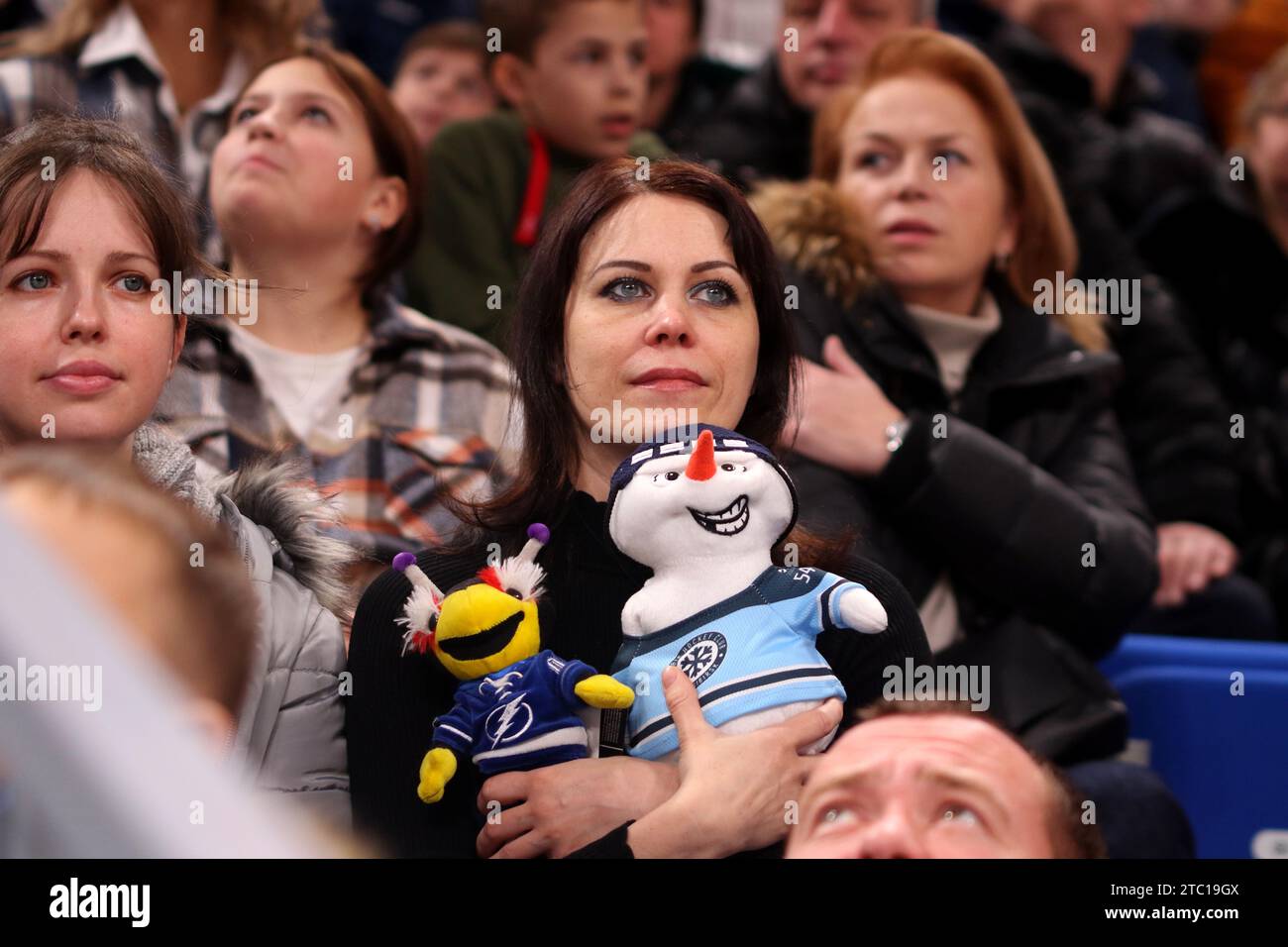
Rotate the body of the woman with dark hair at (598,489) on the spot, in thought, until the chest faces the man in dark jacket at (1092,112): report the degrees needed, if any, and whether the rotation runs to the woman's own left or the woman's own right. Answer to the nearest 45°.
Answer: approximately 135° to the woman's own left

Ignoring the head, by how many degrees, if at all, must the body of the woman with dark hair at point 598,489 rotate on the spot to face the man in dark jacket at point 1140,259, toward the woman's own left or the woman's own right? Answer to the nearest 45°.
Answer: approximately 135° to the woman's own left

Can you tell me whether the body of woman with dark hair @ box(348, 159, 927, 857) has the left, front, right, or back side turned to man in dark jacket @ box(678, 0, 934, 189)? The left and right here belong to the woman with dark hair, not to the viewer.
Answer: back

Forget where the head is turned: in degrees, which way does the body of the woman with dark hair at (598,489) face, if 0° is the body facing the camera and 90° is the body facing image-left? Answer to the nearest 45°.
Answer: approximately 0°

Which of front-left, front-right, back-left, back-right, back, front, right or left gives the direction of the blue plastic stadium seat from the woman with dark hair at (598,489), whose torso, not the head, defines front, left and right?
back-left
